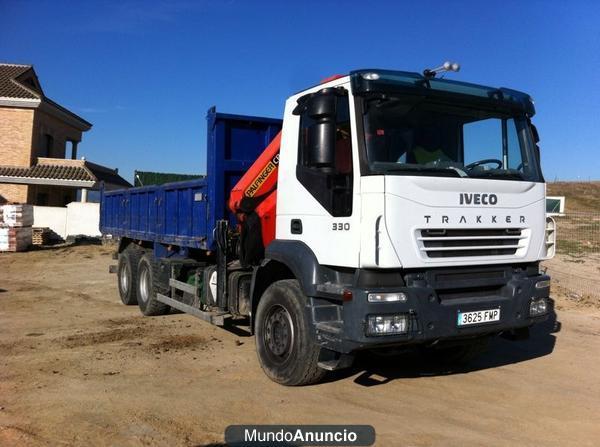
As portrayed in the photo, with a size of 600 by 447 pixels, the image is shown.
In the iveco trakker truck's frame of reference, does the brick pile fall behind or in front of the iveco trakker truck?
behind

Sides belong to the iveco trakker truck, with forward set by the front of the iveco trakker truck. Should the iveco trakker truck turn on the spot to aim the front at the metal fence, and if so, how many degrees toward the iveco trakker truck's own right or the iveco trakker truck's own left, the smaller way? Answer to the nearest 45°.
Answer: approximately 90° to the iveco trakker truck's own left

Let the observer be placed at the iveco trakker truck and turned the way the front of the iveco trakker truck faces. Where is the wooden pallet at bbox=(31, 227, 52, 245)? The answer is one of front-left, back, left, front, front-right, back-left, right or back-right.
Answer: back

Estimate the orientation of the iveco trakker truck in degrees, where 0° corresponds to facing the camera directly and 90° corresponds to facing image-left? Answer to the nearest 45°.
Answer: approximately 315°
